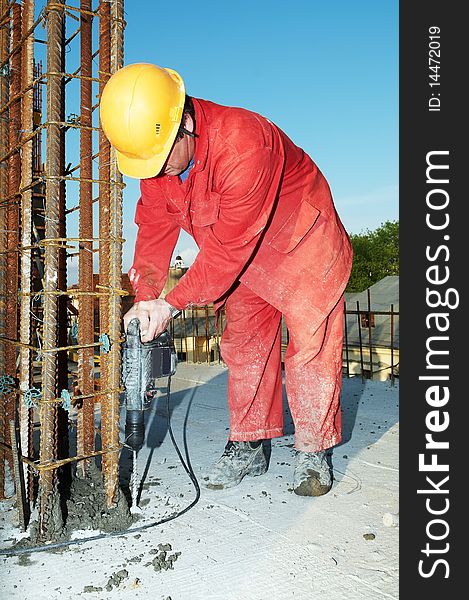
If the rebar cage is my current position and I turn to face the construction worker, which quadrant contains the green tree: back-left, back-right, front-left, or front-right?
front-left

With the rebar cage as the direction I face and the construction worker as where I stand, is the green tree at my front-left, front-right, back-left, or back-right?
back-right

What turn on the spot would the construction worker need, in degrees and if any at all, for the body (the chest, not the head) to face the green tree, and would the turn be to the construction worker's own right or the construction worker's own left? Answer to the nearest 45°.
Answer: approximately 135° to the construction worker's own right

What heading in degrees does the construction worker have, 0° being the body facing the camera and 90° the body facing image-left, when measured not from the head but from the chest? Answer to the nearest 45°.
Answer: approximately 45°

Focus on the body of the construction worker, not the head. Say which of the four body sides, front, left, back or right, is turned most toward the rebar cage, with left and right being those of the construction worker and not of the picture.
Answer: front

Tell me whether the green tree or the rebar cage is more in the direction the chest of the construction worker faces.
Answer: the rebar cage
